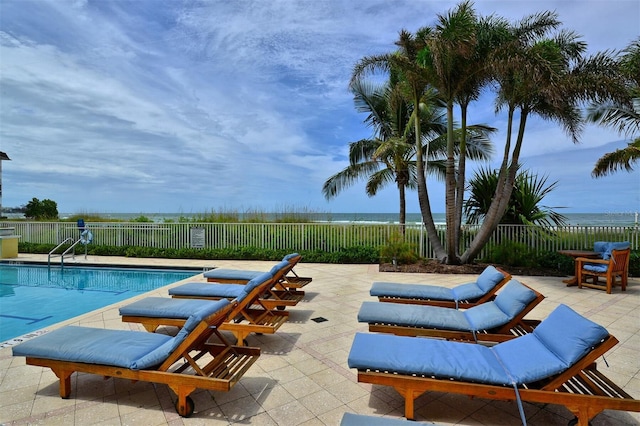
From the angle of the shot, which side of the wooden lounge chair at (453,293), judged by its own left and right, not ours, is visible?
left

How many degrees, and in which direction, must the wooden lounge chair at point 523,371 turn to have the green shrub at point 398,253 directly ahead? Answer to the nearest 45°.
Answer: approximately 90° to its right

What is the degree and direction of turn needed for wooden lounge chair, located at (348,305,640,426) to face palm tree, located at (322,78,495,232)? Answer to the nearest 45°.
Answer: approximately 90° to its right

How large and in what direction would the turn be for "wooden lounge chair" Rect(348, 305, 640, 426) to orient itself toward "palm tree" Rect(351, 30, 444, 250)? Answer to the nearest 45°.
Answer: approximately 90° to its right

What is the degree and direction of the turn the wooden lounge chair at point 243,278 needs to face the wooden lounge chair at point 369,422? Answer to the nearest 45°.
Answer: approximately 90° to its left

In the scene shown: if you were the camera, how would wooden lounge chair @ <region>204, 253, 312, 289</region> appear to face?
facing to the left of the viewer

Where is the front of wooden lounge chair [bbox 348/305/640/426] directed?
to the viewer's left

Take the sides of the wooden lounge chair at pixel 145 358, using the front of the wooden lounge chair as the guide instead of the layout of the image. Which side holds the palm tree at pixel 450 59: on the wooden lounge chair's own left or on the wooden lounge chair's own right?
on the wooden lounge chair's own right

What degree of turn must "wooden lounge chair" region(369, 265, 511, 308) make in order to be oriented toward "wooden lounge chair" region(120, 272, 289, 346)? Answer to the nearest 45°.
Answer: approximately 45° to its left

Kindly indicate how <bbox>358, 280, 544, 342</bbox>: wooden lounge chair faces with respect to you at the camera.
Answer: facing to the left of the viewer

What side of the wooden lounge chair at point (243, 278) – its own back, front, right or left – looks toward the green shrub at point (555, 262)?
back
